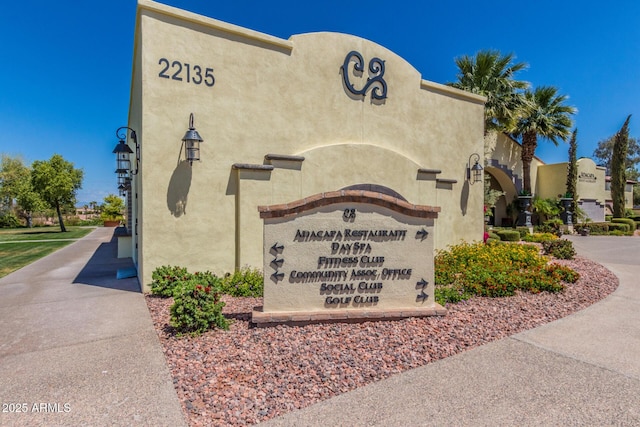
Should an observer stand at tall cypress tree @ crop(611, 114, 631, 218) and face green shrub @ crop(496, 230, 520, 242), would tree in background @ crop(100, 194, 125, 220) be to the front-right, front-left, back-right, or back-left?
front-right

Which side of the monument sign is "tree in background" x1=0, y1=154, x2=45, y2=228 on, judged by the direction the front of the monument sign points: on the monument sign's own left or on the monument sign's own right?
on the monument sign's own right

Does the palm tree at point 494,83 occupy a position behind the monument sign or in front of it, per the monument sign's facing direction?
behind

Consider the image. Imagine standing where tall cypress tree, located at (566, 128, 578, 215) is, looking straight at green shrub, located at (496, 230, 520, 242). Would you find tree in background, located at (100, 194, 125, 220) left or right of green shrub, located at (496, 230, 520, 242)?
right

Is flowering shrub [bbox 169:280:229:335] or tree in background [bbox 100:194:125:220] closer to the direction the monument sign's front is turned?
the flowering shrub

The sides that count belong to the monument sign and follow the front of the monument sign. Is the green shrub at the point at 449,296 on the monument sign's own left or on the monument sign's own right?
on the monument sign's own left

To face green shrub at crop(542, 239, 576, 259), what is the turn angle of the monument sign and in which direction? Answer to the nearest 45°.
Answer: approximately 135° to its left

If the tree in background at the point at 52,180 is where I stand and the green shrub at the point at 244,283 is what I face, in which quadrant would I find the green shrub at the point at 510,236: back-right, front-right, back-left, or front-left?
front-left

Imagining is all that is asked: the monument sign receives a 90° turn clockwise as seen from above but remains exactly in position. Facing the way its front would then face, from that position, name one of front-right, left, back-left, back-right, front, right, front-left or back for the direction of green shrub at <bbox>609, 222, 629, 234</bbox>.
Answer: back-right

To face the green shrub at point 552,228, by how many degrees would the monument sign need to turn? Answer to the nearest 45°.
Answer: approximately 135° to its left

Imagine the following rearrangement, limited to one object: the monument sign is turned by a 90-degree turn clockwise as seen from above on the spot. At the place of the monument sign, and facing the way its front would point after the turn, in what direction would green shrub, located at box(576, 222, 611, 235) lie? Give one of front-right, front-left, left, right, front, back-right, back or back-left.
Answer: back-right

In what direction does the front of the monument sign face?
toward the camera

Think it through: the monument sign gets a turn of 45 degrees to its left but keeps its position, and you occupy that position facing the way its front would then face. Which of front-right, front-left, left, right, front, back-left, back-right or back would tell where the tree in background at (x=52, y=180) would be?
back

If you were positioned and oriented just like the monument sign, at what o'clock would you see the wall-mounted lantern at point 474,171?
The wall-mounted lantern is roughly at 7 o'clock from the monument sign.

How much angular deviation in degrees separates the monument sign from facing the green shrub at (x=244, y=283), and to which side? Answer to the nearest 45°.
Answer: approximately 135° to its right

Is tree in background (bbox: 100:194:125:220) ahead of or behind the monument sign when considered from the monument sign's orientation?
behind

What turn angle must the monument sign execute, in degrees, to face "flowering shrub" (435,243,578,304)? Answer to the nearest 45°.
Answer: approximately 135° to its left

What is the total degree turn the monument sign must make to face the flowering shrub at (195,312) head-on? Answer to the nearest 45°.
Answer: approximately 90° to its right
